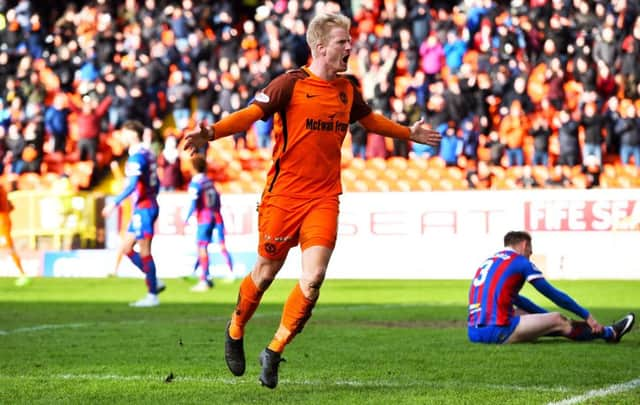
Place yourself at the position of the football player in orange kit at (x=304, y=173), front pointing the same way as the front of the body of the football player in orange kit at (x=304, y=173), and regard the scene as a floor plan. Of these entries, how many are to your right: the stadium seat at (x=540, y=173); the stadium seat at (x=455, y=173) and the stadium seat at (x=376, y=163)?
0

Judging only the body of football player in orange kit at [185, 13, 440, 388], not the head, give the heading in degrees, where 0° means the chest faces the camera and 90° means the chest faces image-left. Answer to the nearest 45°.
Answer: approximately 315°

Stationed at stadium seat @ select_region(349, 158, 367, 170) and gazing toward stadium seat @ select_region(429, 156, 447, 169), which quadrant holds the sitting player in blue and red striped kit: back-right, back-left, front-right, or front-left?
front-right

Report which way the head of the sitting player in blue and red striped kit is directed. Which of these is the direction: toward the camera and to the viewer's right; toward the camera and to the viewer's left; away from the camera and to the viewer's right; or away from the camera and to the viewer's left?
away from the camera and to the viewer's right

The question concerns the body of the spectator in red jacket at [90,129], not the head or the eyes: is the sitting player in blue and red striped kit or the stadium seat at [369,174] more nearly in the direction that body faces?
the sitting player in blue and red striped kit

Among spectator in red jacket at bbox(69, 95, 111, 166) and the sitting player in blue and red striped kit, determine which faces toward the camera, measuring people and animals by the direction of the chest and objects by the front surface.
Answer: the spectator in red jacket

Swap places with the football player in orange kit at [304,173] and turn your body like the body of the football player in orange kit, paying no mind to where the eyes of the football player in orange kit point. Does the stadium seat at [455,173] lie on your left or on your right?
on your left

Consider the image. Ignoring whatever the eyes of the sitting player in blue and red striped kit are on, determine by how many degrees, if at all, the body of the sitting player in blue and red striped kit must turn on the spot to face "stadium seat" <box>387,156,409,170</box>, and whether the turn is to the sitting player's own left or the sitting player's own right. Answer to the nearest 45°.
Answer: approximately 45° to the sitting player's own left

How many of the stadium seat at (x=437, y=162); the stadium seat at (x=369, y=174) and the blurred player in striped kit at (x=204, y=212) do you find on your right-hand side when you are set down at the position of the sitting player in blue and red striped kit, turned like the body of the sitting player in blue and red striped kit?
0

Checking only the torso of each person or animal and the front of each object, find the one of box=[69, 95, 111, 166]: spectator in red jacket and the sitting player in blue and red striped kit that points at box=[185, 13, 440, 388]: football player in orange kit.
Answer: the spectator in red jacket

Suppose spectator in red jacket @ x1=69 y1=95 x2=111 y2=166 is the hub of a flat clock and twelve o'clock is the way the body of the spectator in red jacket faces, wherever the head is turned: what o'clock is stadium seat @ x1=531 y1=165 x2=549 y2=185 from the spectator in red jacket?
The stadium seat is roughly at 10 o'clock from the spectator in red jacket.

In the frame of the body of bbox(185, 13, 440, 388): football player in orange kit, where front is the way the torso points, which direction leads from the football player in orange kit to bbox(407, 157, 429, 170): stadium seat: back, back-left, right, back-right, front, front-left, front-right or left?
back-left

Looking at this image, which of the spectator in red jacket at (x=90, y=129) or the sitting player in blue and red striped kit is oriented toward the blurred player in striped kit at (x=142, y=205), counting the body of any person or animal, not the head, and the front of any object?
the spectator in red jacket

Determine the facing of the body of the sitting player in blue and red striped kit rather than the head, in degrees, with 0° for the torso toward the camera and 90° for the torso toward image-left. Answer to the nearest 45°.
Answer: approximately 225°

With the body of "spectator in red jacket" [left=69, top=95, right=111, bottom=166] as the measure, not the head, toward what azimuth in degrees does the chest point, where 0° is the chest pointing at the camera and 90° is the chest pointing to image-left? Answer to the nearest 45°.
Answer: approximately 0°
